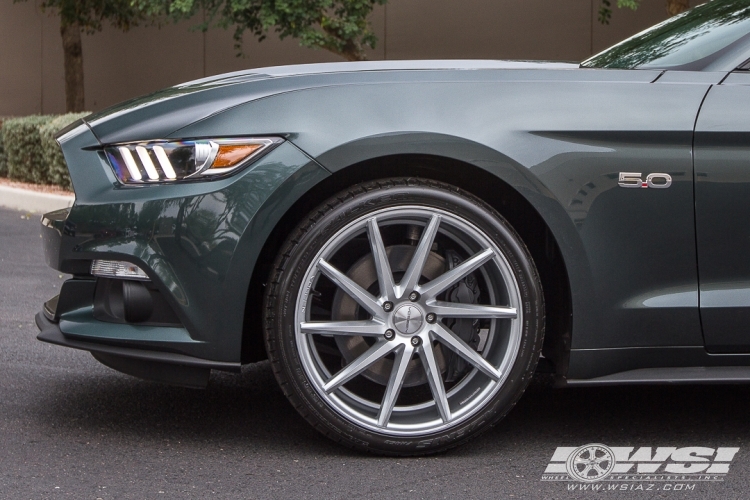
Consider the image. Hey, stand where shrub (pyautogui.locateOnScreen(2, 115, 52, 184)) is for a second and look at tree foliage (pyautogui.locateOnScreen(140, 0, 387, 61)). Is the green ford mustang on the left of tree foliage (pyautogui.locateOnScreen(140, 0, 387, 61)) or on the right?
right

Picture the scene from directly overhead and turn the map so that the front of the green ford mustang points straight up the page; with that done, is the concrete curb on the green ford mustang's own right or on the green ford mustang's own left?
on the green ford mustang's own right

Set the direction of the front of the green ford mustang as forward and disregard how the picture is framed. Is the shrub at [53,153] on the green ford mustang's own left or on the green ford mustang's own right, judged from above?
on the green ford mustang's own right

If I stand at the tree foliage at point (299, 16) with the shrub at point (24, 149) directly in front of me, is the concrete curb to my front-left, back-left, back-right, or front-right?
front-left

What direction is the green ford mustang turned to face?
to the viewer's left

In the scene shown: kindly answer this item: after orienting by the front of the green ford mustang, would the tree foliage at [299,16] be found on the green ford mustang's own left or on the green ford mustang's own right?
on the green ford mustang's own right
